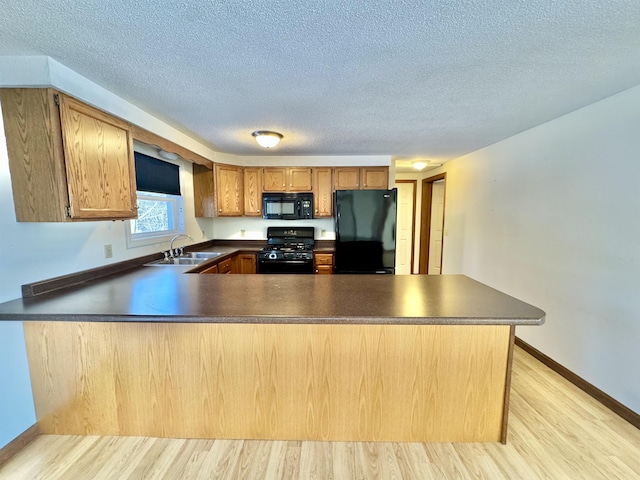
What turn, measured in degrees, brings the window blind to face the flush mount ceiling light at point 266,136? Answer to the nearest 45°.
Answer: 0° — it already faces it

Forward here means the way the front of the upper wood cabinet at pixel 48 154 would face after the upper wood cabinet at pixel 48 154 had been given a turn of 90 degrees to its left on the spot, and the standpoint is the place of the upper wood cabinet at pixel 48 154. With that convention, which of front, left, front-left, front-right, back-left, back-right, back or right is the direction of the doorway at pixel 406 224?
front-right

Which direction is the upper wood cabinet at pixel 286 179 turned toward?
toward the camera

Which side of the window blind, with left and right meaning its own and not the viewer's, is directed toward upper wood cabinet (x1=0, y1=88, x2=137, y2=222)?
right

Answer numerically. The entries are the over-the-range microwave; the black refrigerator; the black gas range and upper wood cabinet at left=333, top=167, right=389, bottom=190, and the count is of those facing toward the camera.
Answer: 4

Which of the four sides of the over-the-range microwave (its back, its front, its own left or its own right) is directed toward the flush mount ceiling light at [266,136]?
front

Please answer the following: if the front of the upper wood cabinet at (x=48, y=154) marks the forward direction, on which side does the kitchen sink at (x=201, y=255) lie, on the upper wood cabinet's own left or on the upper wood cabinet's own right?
on the upper wood cabinet's own left

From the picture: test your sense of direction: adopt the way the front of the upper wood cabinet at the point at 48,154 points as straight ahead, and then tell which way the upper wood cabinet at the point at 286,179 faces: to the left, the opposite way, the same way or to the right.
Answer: to the right

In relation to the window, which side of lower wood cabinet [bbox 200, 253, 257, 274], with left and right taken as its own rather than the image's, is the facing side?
right

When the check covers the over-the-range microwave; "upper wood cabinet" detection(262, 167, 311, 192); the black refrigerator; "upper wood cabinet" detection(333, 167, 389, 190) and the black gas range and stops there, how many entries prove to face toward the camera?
5

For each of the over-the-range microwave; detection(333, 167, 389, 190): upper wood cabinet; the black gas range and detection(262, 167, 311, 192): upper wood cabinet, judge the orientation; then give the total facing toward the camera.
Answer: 4

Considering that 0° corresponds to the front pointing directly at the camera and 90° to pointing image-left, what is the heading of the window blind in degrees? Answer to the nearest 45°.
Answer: approximately 315°

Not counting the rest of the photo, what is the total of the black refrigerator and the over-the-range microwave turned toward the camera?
2

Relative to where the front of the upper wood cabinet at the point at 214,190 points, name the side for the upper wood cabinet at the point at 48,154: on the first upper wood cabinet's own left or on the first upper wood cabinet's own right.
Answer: on the first upper wood cabinet's own right

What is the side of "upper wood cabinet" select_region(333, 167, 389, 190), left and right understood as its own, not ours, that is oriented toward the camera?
front

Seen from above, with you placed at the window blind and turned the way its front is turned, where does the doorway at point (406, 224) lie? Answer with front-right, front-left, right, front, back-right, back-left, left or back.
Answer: front-left
